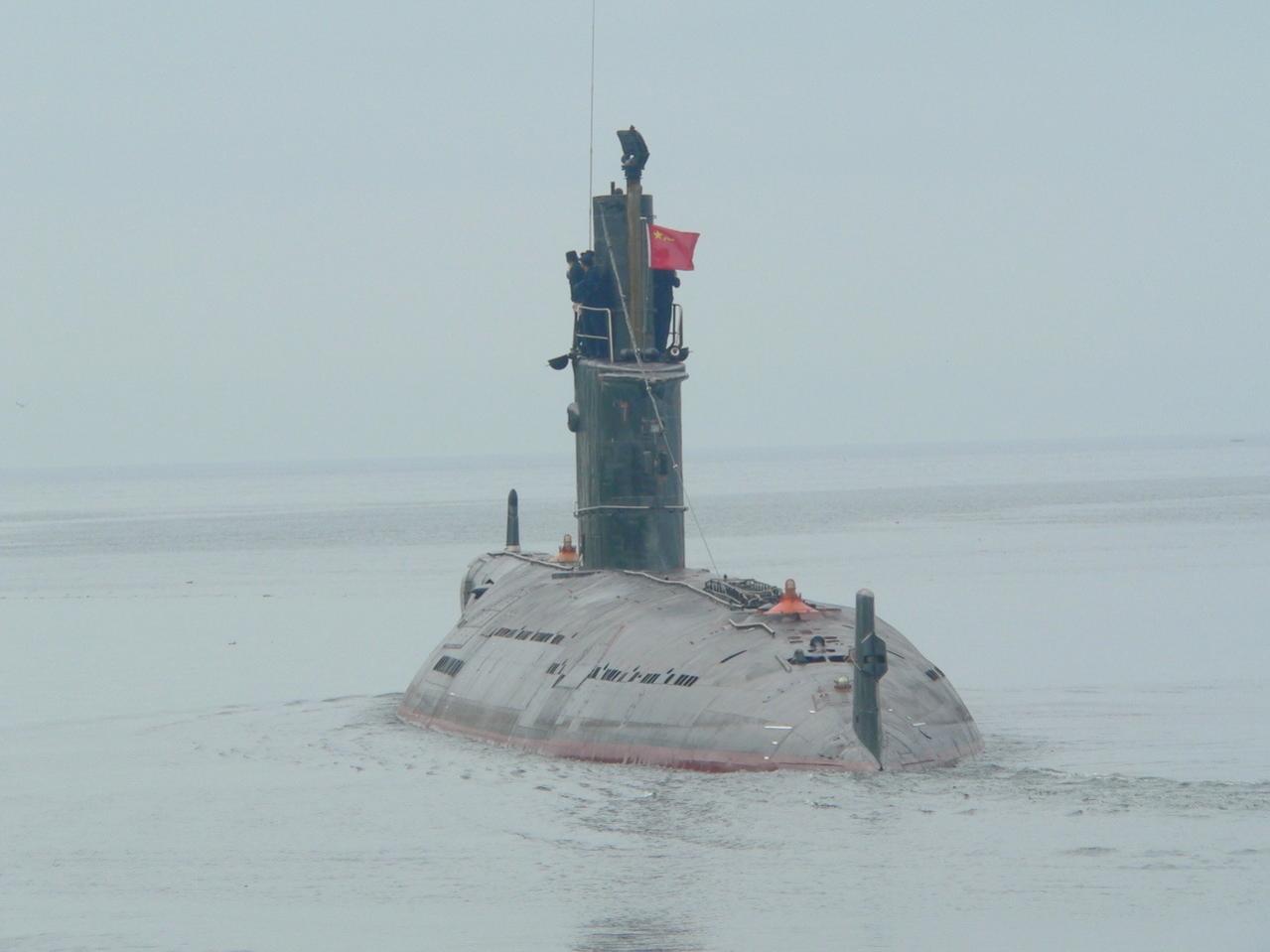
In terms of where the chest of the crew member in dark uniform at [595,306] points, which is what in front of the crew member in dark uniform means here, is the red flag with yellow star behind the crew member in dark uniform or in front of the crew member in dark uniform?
behind

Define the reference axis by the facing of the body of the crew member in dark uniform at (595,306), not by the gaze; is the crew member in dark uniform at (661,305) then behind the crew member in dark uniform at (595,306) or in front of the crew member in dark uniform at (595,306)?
behind
